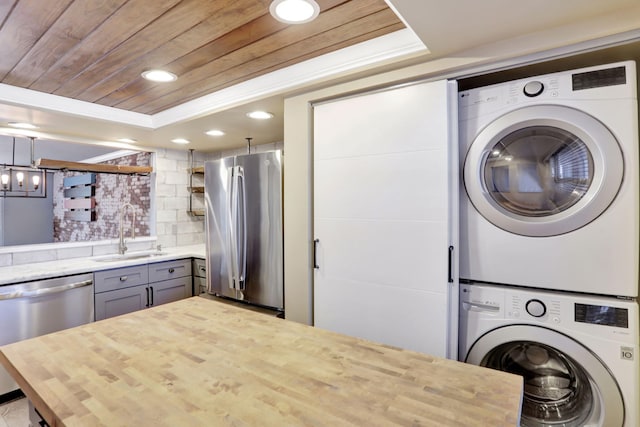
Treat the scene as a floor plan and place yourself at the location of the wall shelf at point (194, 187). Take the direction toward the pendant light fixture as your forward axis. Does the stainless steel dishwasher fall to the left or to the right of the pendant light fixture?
left

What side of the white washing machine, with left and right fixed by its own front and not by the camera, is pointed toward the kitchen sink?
right

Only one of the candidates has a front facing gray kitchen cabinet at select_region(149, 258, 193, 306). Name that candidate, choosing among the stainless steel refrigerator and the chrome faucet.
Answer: the chrome faucet

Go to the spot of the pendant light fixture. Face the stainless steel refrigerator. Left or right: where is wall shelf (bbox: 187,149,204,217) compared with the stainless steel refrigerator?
left

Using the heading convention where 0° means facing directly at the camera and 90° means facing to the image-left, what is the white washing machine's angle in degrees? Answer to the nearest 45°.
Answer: approximately 0°

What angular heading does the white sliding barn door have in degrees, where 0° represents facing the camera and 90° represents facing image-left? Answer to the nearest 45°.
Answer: approximately 45°
